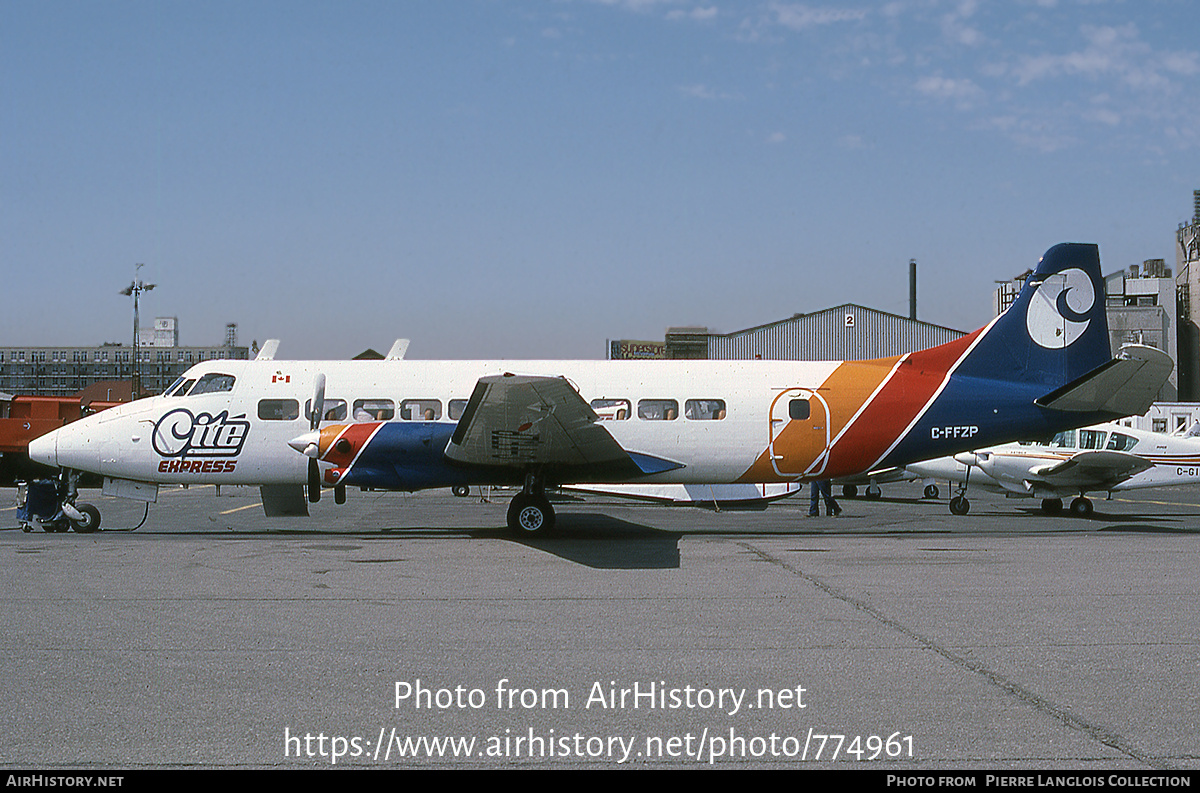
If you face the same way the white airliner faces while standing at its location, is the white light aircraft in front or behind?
behind

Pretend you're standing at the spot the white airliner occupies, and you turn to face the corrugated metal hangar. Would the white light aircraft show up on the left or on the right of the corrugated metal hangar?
right

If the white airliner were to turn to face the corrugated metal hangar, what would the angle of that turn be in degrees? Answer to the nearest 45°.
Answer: approximately 90° to its right

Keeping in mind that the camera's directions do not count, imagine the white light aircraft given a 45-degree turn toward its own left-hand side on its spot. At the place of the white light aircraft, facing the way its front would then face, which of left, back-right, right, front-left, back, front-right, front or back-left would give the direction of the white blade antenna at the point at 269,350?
front

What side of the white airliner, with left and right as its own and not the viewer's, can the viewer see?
left

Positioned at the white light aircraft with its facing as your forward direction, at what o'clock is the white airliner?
The white airliner is roughly at 10 o'clock from the white light aircraft.

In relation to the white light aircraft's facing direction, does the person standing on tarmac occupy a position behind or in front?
in front

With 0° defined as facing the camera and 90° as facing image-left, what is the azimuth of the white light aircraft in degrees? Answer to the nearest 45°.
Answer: approximately 90°

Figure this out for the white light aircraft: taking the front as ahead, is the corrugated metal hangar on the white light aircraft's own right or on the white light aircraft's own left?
on the white light aircraft's own right

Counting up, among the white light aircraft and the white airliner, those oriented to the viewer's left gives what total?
2
